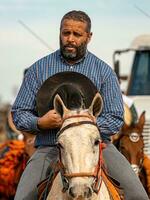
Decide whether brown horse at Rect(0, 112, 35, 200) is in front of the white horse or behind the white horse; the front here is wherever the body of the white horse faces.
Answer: behind

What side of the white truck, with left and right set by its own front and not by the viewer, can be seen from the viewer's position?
front

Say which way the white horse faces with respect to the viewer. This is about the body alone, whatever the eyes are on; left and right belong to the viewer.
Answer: facing the viewer

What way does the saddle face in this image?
toward the camera

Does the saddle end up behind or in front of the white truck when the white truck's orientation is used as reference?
in front

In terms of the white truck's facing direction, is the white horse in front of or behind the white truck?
in front
